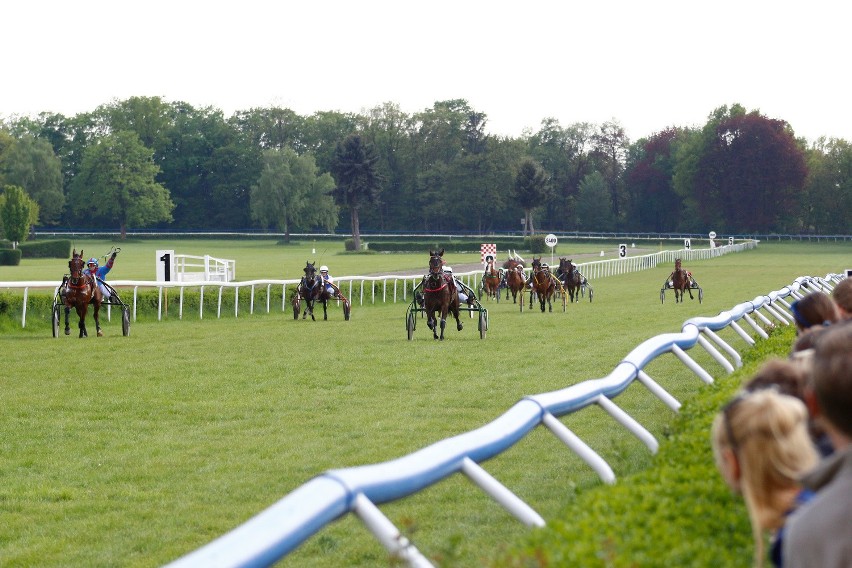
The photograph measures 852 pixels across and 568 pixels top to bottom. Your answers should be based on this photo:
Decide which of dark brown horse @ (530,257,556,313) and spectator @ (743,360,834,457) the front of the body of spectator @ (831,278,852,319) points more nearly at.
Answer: the dark brown horse

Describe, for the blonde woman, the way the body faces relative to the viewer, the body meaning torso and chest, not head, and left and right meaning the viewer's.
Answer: facing away from the viewer and to the left of the viewer

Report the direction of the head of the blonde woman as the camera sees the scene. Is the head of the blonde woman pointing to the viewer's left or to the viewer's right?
to the viewer's left

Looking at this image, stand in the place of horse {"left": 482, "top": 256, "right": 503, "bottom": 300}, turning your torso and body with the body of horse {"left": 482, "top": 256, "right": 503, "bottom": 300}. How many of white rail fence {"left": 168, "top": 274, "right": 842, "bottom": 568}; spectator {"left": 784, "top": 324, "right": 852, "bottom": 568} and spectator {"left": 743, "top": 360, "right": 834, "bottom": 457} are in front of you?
3

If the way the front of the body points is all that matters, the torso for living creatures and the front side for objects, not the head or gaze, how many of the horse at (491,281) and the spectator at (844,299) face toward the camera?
1

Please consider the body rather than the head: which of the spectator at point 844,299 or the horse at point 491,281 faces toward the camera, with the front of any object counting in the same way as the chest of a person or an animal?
the horse

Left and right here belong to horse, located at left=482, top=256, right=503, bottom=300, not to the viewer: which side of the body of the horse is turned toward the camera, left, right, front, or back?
front

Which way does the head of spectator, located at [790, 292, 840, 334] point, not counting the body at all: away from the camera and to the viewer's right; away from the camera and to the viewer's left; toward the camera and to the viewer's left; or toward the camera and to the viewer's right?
away from the camera and to the viewer's left

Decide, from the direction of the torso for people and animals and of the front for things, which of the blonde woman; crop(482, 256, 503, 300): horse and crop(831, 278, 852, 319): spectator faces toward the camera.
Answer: the horse

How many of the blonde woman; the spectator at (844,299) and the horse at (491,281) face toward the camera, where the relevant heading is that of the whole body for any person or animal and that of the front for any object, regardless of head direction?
1

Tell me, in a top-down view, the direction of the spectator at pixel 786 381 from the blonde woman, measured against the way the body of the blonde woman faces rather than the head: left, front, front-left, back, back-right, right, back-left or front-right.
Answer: front-right

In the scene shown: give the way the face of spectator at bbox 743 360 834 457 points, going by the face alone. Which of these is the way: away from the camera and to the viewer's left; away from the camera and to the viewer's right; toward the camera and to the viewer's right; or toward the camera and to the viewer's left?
away from the camera and to the viewer's left

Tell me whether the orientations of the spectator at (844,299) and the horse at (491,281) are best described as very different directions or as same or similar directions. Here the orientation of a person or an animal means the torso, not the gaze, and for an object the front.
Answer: very different directions

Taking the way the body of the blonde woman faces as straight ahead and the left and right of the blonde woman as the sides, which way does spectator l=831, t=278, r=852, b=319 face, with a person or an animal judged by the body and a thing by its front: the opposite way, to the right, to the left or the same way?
the same way

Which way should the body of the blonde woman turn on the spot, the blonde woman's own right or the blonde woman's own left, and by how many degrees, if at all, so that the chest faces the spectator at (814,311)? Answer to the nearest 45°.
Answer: approximately 45° to the blonde woman's own right

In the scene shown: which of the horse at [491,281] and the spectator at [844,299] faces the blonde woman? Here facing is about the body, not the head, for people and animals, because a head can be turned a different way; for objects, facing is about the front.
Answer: the horse
